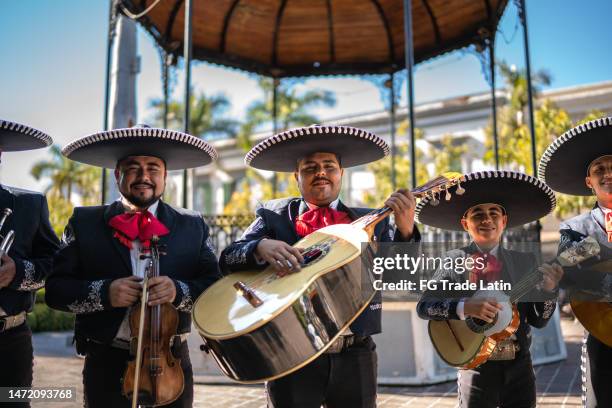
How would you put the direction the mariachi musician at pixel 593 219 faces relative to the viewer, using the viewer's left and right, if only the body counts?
facing the viewer

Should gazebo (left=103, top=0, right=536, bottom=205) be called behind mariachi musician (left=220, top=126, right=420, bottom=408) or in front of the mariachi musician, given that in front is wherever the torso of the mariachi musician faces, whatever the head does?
behind

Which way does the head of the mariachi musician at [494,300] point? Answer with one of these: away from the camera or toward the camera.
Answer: toward the camera

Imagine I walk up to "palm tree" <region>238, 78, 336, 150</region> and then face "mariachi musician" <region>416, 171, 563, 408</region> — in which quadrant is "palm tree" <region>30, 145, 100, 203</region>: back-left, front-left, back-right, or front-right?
back-right

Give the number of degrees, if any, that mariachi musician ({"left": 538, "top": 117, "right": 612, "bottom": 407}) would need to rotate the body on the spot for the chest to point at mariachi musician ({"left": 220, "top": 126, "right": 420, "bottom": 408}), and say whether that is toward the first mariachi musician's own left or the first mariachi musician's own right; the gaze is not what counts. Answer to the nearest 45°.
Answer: approximately 45° to the first mariachi musician's own right

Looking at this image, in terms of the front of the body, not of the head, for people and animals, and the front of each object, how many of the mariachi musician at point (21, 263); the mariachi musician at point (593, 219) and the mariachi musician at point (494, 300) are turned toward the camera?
3

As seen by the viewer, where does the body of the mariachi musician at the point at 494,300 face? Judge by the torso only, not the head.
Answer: toward the camera

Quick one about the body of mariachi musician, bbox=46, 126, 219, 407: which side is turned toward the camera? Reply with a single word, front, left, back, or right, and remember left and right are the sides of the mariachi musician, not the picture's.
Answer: front

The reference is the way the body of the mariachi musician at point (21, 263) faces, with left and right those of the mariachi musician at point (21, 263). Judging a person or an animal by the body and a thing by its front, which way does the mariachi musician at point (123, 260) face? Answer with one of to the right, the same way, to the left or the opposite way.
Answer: the same way

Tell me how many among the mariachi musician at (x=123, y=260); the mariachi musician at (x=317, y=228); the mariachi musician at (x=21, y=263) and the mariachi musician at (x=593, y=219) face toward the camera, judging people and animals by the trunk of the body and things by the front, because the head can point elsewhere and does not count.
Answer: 4

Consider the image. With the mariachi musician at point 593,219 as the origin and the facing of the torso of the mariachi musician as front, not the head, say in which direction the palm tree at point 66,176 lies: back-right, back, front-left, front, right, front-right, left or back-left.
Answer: back-right

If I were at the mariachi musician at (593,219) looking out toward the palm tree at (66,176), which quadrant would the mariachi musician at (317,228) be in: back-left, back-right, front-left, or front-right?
front-left

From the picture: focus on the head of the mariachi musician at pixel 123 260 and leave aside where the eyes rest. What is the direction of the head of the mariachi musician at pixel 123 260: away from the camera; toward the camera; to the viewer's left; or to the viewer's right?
toward the camera

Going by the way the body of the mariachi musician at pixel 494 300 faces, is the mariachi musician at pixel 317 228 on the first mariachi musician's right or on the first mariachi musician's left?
on the first mariachi musician's right

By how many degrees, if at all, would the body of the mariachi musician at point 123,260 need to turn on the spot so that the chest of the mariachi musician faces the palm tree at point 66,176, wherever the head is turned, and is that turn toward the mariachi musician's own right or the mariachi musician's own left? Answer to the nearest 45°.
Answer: approximately 180°

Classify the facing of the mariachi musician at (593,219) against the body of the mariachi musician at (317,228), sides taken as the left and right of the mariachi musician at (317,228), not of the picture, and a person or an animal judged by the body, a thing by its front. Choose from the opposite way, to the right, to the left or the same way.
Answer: the same way

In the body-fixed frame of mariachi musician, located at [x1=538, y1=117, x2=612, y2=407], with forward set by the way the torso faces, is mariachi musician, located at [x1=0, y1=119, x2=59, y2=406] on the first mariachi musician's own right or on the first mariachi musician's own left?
on the first mariachi musician's own right

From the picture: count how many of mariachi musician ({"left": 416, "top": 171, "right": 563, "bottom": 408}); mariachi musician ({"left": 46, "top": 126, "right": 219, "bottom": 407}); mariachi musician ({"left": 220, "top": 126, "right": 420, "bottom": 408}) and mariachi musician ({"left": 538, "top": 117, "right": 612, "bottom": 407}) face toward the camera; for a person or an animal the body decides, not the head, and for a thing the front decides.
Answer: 4
